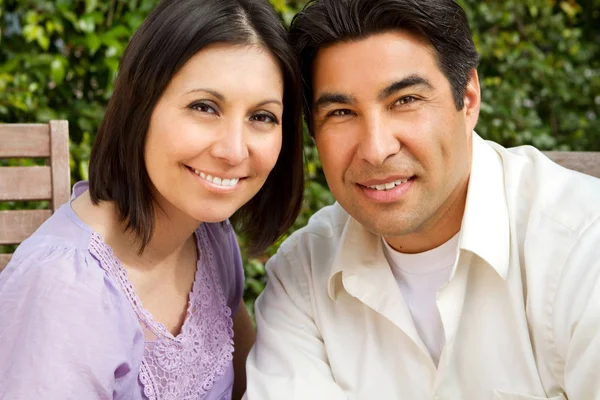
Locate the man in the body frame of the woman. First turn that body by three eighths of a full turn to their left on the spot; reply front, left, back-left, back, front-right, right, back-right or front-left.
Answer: right
